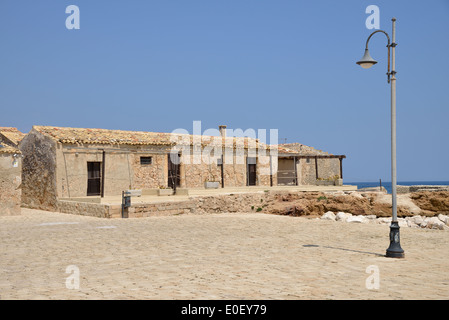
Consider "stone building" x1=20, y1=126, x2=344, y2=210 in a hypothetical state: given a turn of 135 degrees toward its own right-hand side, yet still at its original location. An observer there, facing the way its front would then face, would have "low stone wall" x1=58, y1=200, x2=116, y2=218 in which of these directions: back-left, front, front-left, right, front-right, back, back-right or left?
left

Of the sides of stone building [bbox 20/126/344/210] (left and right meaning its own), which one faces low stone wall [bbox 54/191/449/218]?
front

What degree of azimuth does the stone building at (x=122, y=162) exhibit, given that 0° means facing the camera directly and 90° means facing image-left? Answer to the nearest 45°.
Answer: approximately 315°

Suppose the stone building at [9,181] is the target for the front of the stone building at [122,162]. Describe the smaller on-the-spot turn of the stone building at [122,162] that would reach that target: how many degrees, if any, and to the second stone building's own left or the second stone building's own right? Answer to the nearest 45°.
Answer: approximately 90° to the second stone building's own right

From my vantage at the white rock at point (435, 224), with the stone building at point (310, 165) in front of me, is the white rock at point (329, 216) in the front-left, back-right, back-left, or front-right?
front-left

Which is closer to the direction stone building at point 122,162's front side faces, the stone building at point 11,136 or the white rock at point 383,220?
the white rock
